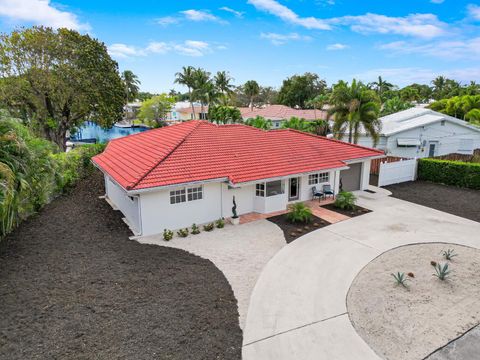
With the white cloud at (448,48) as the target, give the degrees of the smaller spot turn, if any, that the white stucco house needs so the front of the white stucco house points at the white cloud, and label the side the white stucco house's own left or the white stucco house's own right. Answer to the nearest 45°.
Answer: approximately 90° to the white stucco house's own left

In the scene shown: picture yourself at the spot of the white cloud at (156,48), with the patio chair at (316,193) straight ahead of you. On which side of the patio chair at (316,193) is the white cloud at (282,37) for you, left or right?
left

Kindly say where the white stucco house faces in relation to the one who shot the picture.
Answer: facing the viewer and to the right of the viewer

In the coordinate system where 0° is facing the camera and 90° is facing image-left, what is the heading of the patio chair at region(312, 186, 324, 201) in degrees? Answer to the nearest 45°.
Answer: approximately 315°

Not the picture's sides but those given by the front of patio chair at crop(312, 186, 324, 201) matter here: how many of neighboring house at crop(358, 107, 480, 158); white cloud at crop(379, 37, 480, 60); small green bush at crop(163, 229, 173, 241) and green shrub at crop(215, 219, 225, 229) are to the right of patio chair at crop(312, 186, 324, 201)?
2

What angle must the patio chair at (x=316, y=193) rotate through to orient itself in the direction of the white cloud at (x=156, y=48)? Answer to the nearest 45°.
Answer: approximately 180°

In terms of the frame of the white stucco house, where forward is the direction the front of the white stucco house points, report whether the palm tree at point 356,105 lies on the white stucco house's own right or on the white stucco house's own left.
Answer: on the white stucco house's own left

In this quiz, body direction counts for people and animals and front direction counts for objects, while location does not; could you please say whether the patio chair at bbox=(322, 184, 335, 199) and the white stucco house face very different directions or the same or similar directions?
same or similar directions

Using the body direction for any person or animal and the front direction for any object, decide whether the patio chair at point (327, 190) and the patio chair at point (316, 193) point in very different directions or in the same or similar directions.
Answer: same or similar directions

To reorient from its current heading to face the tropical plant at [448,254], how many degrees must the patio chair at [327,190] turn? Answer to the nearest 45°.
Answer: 0° — it already faces it

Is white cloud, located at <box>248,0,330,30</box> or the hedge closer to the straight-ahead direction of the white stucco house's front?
the hedge

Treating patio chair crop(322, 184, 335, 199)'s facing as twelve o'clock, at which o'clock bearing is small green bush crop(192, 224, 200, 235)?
The small green bush is roughly at 3 o'clock from the patio chair.

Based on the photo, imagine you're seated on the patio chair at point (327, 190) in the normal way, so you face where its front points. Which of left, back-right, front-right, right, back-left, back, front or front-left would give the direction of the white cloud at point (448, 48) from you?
left

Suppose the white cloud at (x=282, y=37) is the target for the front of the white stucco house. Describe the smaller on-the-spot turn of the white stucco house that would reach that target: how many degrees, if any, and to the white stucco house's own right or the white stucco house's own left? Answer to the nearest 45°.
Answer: approximately 135° to the white stucco house's own left

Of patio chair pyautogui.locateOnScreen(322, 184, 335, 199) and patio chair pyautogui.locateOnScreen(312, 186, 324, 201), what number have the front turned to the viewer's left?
0

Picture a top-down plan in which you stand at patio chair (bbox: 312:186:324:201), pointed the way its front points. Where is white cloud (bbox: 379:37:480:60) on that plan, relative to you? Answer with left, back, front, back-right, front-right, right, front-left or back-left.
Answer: left
